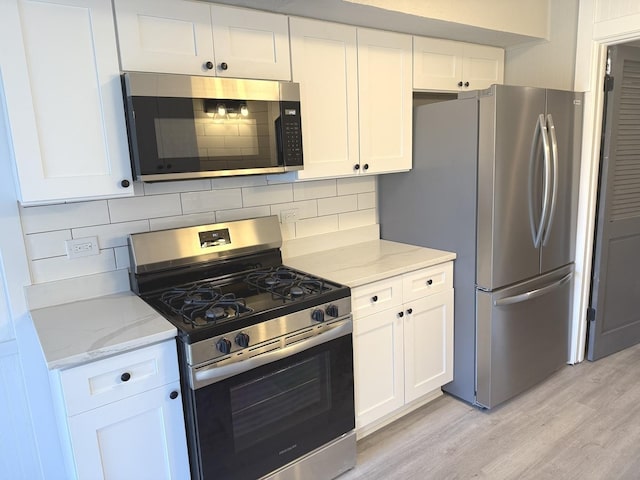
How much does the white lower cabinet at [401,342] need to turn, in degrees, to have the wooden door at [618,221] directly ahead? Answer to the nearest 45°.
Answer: approximately 90° to its left

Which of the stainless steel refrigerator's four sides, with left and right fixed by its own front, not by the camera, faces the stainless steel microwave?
right

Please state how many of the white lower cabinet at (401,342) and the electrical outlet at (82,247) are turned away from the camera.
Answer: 0

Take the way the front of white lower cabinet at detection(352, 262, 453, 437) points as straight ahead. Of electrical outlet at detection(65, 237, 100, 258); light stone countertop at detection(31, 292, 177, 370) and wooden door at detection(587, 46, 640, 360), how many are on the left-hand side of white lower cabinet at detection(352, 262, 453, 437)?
1

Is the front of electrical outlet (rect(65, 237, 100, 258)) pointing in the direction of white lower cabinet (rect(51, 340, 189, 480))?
yes

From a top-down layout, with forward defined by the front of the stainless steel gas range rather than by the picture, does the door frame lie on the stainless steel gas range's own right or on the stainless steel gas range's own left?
on the stainless steel gas range's own left

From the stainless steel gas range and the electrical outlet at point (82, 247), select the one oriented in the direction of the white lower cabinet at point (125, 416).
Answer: the electrical outlet

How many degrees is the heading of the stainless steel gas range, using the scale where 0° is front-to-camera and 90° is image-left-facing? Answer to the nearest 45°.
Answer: approximately 315°
